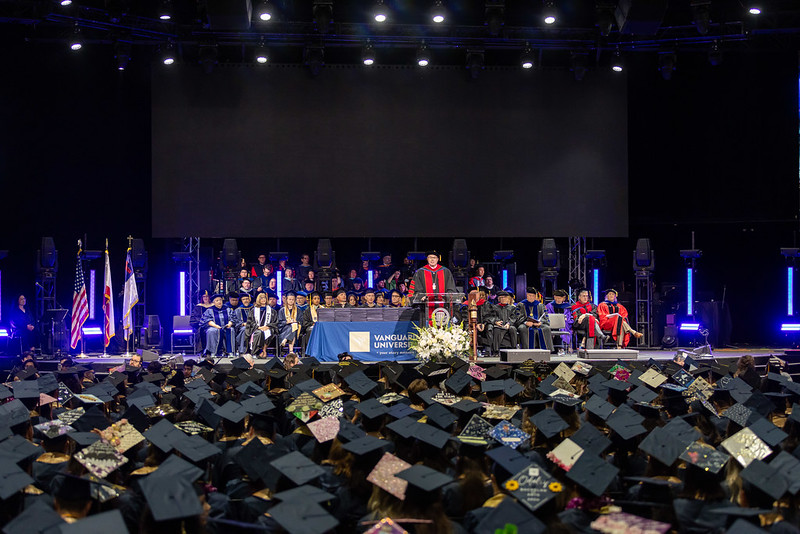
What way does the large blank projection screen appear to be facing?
toward the camera

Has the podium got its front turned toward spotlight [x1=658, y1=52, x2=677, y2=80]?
no

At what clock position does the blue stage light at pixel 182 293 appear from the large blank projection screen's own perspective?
The blue stage light is roughly at 3 o'clock from the large blank projection screen.

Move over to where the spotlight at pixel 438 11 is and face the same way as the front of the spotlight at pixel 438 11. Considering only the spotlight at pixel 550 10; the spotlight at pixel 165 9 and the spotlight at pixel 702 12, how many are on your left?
2

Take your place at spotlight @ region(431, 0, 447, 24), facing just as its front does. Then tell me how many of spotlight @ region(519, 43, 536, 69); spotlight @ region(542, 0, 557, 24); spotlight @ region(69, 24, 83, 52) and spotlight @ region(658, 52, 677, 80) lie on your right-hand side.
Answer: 1

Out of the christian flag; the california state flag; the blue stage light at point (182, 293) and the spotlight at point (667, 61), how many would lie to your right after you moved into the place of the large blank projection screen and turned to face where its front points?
3

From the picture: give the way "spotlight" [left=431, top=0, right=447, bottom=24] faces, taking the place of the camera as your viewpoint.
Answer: facing the viewer

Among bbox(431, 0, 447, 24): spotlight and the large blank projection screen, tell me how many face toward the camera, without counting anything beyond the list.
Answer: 2

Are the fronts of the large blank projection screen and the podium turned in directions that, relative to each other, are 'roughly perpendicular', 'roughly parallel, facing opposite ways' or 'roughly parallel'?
roughly parallel

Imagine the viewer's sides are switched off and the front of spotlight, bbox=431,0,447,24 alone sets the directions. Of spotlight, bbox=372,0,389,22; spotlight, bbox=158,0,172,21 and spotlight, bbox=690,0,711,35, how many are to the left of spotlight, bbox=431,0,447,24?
1

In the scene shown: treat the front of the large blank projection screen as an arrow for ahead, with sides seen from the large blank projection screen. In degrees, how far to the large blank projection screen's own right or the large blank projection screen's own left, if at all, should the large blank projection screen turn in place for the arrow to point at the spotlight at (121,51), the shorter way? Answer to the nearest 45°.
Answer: approximately 90° to the large blank projection screen's own right

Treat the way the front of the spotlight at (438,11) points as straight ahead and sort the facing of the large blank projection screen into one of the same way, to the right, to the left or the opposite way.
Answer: the same way

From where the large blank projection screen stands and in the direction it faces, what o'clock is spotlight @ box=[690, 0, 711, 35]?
The spotlight is roughly at 10 o'clock from the large blank projection screen.

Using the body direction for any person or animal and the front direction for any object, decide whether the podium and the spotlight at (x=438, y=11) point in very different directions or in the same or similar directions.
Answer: same or similar directions

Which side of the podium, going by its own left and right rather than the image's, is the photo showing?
front
